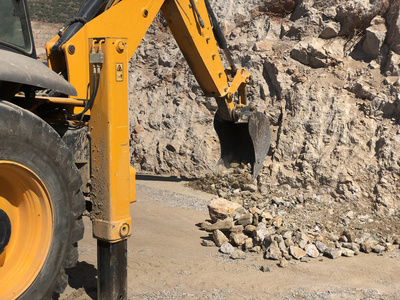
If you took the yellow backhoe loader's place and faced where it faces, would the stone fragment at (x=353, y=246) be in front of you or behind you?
behind

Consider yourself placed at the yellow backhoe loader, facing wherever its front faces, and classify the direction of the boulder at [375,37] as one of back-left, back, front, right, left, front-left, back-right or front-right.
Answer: back-right

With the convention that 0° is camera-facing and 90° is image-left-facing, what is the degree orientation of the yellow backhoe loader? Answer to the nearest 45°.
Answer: approximately 90°

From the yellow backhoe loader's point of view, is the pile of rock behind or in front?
behind

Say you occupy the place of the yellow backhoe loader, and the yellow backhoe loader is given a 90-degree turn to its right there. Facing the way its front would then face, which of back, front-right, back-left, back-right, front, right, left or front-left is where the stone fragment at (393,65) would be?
front-right

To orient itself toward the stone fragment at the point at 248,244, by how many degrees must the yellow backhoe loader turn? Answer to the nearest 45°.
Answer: approximately 135° to its right

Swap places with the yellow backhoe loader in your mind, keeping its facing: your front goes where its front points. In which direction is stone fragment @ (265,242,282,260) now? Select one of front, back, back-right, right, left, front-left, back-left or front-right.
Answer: back-right

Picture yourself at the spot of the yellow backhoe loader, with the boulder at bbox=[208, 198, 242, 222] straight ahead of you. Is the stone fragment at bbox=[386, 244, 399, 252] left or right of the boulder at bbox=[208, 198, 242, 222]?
right

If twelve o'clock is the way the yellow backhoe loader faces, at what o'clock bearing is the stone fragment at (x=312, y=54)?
The stone fragment is roughly at 4 o'clock from the yellow backhoe loader.

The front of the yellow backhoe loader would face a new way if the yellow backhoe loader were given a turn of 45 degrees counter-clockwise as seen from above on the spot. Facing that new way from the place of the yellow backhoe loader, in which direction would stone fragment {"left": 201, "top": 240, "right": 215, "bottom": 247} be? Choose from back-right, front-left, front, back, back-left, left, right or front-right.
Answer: back

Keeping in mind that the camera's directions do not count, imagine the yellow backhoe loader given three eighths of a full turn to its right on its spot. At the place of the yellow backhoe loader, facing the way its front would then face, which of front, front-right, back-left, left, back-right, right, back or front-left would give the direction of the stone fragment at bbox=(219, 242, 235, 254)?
front

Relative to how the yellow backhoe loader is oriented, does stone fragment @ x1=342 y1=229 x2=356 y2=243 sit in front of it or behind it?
behind

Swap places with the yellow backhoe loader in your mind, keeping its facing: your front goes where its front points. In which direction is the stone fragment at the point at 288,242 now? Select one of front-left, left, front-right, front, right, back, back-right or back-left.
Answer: back-right

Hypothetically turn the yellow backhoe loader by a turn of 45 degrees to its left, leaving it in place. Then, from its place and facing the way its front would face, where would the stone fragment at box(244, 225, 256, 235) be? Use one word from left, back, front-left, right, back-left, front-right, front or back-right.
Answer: back
